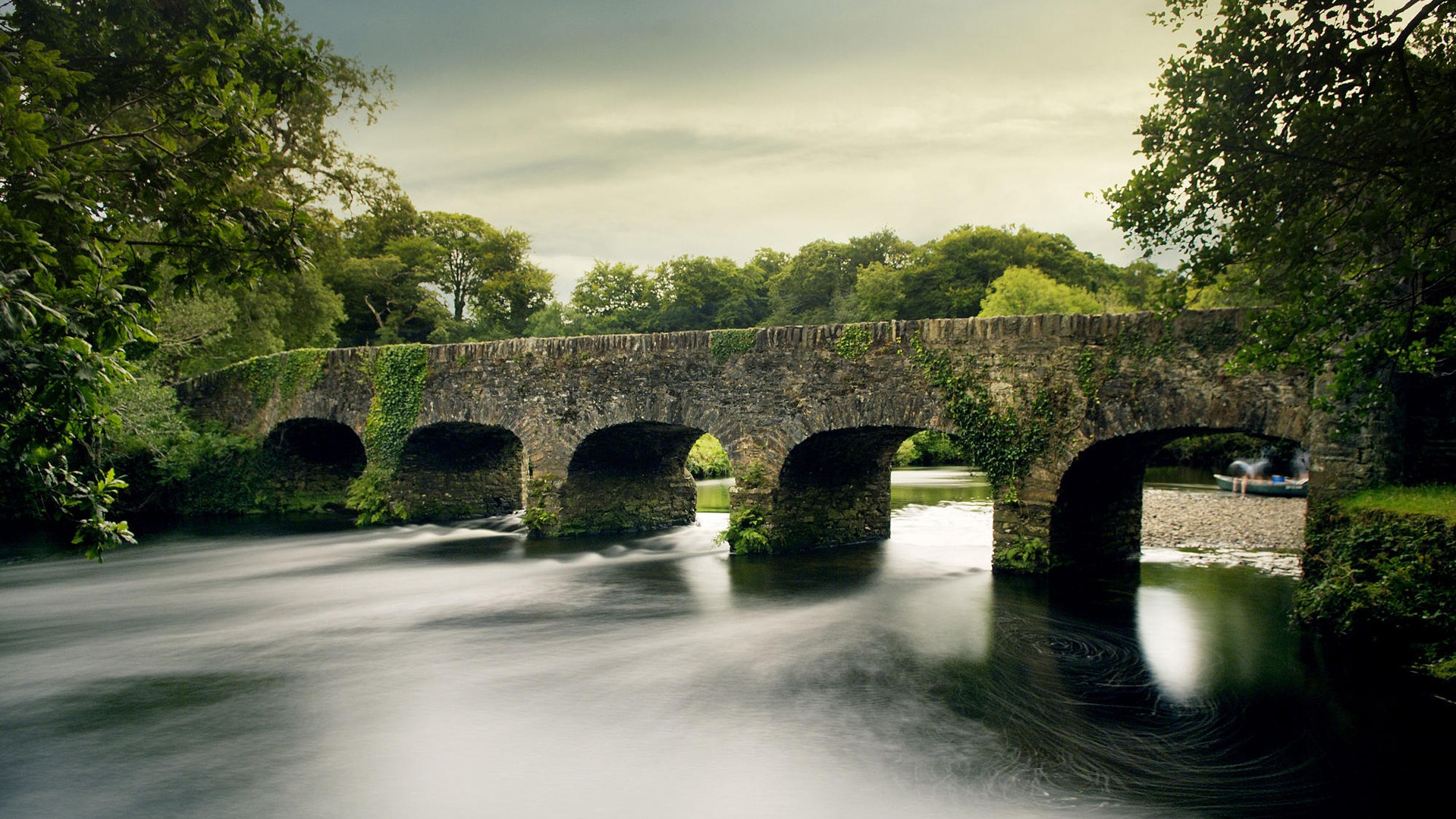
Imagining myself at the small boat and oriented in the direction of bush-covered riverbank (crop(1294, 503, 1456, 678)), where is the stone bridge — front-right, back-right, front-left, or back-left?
front-right
